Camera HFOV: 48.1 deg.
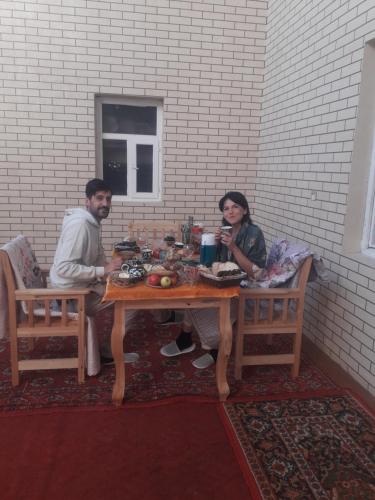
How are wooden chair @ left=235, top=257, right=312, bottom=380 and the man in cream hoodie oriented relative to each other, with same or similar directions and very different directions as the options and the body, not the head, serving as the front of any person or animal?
very different directions

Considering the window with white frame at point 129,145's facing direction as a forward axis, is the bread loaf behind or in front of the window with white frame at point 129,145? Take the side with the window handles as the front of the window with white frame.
in front

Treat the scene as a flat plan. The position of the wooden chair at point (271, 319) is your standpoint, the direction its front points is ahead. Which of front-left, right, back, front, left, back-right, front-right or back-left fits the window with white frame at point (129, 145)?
front-right

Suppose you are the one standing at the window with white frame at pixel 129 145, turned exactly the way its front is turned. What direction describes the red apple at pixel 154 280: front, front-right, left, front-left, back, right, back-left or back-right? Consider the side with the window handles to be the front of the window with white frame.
front

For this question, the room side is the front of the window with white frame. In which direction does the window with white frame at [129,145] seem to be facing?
toward the camera

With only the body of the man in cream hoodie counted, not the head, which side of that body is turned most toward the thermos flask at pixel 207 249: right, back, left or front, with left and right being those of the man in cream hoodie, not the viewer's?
front

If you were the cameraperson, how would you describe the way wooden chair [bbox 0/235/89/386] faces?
facing to the right of the viewer

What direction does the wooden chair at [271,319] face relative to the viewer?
to the viewer's left

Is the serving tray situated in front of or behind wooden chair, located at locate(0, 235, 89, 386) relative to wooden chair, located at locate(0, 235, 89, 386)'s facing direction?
in front

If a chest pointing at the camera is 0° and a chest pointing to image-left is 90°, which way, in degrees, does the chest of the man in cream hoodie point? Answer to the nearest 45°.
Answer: approximately 270°

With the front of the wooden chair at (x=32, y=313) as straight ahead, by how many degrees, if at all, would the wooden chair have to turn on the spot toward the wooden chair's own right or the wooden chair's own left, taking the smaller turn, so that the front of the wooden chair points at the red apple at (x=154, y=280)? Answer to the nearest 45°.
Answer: approximately 45° to the wooden chair's own right

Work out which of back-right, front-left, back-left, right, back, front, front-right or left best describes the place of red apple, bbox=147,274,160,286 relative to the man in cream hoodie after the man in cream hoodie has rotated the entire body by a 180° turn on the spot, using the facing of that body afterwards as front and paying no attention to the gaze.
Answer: back-left

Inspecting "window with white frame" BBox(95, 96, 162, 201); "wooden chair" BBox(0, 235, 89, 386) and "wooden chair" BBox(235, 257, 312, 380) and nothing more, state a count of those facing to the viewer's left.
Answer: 1

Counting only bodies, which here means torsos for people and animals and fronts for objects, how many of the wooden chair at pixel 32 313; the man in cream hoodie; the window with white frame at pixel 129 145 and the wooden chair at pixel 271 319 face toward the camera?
1

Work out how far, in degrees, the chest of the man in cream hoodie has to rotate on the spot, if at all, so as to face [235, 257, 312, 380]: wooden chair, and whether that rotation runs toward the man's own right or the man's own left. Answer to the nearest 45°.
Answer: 0° — they already face it
